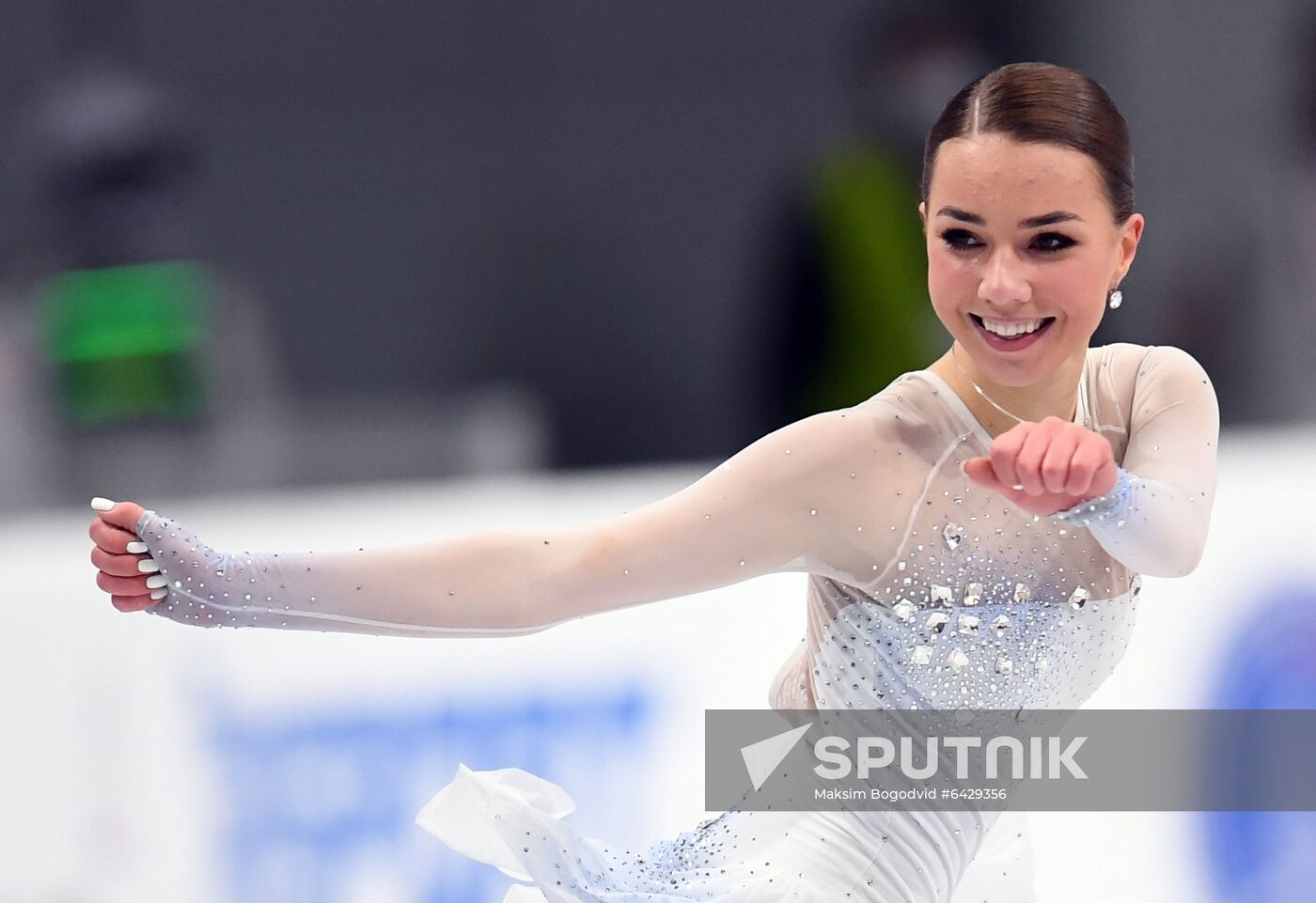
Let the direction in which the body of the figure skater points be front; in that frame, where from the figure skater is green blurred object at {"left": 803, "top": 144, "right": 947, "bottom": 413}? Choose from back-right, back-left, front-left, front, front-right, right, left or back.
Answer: back

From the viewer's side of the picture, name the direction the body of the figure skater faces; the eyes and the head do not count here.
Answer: toward the camera

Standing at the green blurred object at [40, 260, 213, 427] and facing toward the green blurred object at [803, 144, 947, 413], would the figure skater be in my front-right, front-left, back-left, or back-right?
front-right

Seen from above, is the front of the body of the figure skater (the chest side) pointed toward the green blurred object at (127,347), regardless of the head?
no

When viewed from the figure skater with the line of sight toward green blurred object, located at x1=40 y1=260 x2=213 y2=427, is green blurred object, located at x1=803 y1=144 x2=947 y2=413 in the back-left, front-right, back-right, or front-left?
front-right

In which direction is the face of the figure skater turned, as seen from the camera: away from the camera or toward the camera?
toward the camera
